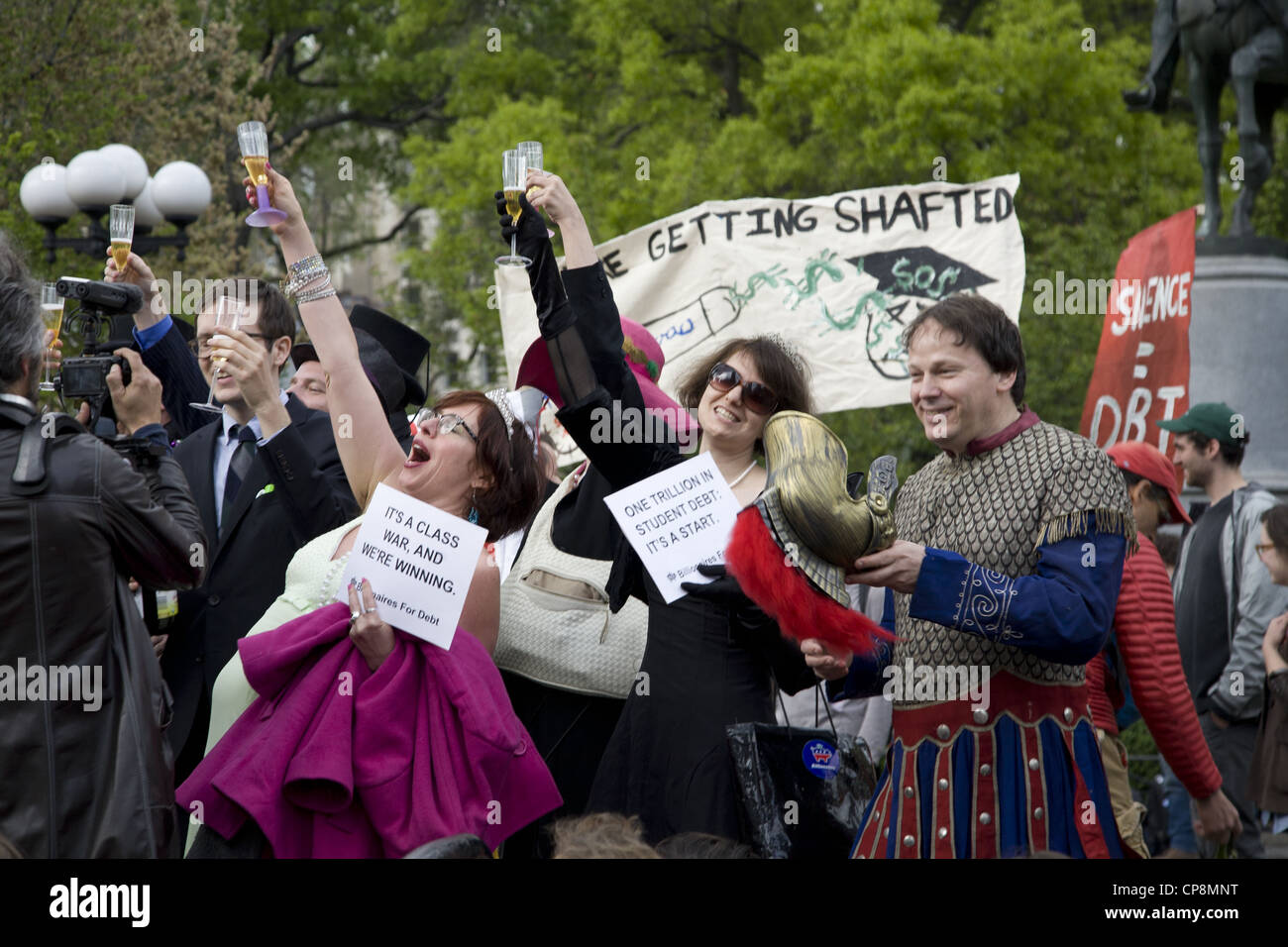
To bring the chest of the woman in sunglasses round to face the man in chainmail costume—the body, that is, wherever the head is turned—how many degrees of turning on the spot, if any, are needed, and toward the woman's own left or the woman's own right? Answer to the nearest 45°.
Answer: approximately 45° to the woman's own left

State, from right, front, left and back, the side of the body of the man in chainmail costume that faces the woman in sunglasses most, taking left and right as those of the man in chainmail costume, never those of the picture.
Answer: right

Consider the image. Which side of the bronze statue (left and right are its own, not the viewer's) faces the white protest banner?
front

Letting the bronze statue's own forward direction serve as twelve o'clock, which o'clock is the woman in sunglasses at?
The woman in sunglasses is roughly at 11 o'clock from the bronze statue.

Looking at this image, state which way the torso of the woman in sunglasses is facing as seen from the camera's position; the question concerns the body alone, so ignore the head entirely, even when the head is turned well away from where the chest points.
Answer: toward the camera

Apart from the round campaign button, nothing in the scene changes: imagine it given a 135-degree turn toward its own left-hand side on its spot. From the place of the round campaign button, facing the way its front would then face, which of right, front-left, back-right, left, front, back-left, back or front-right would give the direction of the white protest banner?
front-left

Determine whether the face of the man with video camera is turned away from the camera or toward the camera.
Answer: away from the camera

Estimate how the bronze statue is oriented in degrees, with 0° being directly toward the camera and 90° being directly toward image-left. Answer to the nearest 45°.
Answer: approximately 45°

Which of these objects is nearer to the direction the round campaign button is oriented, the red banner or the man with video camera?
the man with video camera

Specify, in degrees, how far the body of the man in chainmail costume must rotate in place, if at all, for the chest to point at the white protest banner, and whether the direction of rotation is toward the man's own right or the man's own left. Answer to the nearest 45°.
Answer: approximately 135° to the man's own right

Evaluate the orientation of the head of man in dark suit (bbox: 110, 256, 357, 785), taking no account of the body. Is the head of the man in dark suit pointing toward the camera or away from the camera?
toward the camera

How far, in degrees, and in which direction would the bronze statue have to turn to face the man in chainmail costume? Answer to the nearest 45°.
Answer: approximately 45° to its left

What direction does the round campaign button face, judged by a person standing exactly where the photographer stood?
facing the viewer

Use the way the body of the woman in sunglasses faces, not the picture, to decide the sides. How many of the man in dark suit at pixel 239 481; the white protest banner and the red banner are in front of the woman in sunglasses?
0

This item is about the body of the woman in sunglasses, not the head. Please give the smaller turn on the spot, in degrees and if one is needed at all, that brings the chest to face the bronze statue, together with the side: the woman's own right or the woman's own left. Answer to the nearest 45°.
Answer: approximately 135° to the woman's own left

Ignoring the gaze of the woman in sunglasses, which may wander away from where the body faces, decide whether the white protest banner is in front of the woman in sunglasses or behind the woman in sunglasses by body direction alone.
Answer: behind

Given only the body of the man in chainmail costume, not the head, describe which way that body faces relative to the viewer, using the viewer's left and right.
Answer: facing the viewer and to the left of the viewer
